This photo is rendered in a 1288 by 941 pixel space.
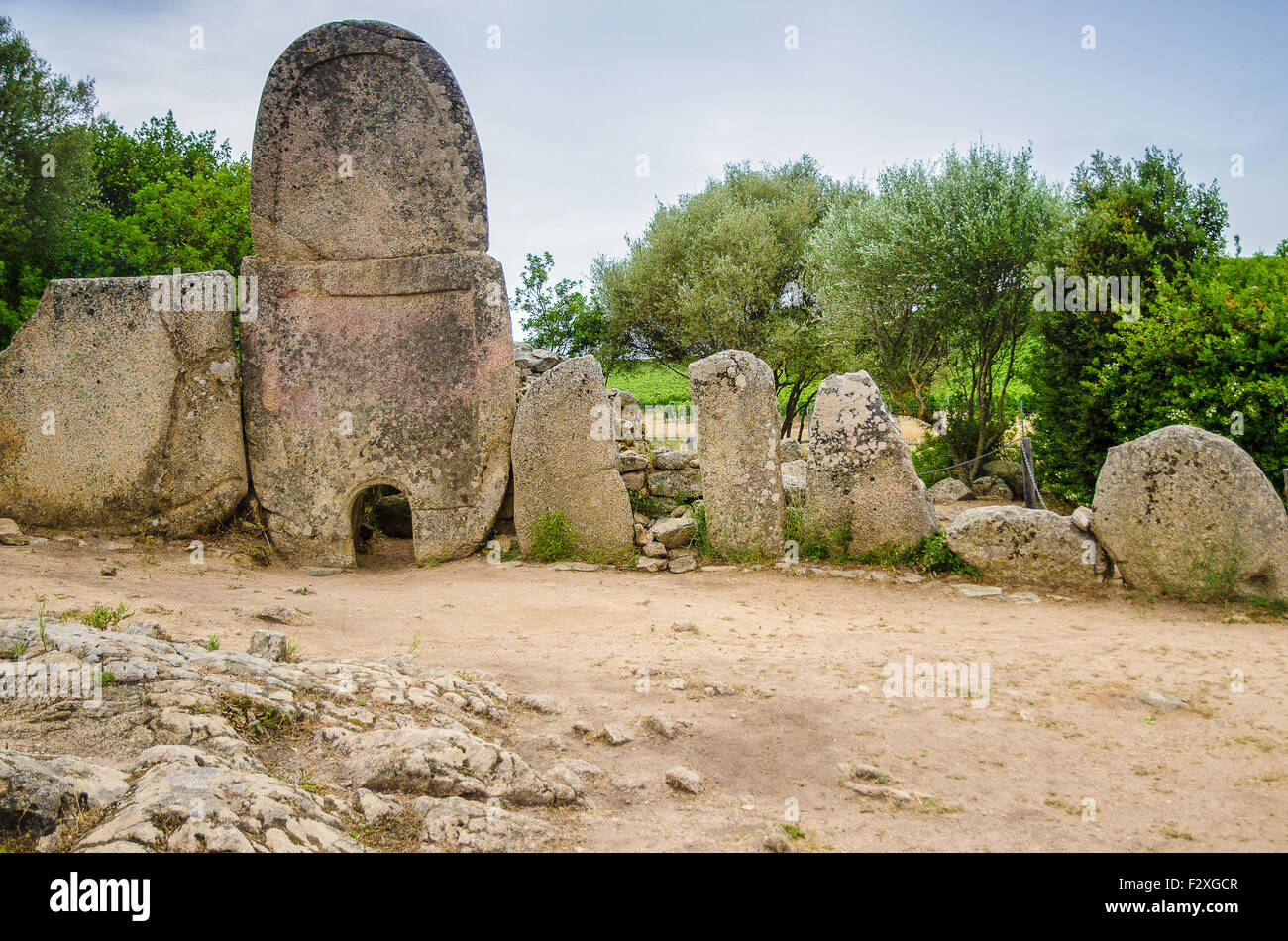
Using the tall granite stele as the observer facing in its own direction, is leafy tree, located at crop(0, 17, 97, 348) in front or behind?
behind

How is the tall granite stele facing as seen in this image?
toward the camera

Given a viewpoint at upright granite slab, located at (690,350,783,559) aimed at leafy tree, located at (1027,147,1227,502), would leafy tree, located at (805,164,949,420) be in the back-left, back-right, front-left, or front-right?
front-left

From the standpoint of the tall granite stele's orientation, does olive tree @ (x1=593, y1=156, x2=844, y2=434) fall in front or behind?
behind

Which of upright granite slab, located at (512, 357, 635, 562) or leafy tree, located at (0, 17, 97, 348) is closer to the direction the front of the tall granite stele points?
the upright granite slab

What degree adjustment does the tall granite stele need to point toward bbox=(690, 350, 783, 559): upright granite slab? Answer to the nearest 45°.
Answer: approximately 90° to its left

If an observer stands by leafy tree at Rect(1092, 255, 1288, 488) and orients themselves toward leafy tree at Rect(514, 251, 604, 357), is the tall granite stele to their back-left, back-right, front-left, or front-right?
front-left

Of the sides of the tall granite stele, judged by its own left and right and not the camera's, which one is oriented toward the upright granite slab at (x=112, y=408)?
right

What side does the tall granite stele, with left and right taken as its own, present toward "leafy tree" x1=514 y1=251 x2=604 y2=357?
back
